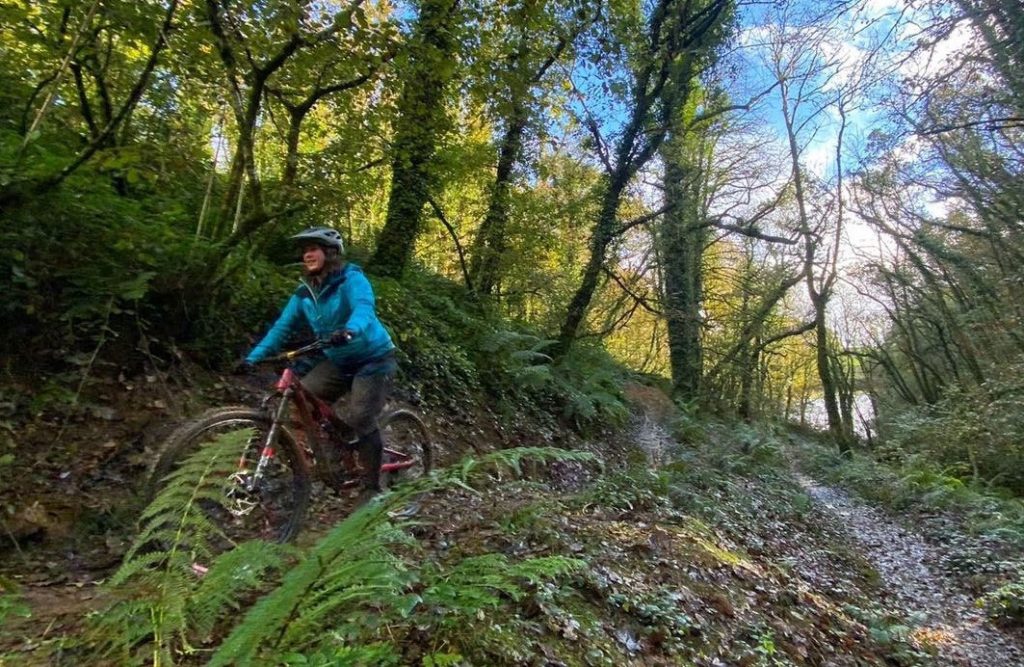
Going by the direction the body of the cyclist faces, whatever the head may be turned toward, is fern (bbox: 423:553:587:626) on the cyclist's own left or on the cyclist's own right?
on the cyclist's own left

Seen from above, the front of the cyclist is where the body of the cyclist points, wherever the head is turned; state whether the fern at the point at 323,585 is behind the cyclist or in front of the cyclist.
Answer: in front

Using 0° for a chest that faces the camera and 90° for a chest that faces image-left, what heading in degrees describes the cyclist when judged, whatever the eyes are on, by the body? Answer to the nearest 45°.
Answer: approximately 45°

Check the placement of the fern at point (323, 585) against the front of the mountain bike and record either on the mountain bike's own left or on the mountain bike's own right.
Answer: on the mountain bike's own left

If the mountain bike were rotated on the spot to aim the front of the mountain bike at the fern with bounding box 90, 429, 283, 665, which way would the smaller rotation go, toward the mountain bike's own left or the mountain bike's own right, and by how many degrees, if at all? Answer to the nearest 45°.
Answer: approximately 45° to the mountain bike's own left

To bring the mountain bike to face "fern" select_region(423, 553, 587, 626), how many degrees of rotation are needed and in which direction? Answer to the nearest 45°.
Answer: approximately 90° to its left

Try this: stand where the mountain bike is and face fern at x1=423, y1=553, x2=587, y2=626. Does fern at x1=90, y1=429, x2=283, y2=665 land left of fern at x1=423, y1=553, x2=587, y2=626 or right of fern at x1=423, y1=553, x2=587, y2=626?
right
